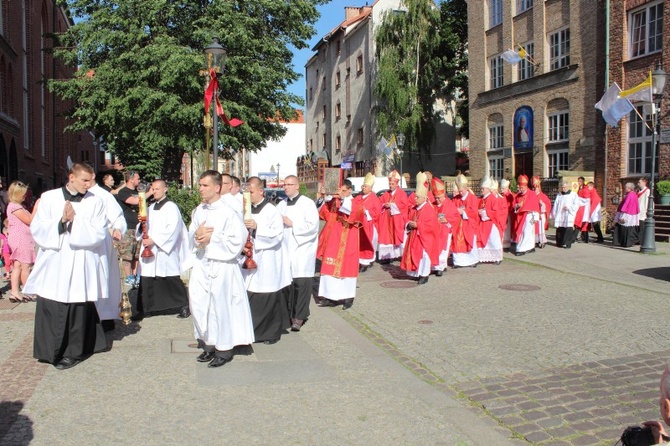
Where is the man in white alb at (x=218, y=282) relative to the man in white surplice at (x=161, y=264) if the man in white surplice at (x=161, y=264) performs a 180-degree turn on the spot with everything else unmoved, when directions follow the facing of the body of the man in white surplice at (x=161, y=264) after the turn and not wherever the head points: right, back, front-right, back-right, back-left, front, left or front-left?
back-right

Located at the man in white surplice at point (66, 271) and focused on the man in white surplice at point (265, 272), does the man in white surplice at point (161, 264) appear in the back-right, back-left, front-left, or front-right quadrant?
front-left

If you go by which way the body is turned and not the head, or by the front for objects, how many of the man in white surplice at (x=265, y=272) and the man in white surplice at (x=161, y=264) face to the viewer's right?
0

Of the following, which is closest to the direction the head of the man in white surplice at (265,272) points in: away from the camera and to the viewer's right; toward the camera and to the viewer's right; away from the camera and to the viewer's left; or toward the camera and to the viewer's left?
toward the camera and to the viewer's left

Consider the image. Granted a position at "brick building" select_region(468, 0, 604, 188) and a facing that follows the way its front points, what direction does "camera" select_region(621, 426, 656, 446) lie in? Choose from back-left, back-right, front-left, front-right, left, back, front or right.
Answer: front-left

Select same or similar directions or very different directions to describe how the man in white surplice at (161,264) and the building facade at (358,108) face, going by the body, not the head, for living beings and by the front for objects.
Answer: same or similar directions

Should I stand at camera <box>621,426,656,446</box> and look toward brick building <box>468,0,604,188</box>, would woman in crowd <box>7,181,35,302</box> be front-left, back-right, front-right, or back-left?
front-left

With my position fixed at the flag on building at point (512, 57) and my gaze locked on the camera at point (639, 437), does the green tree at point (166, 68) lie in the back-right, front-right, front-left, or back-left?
front-right

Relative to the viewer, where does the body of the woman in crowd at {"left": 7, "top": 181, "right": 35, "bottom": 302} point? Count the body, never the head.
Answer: to the viewer's right

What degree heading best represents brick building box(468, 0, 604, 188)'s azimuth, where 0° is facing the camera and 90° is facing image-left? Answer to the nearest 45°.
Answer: approximately 45°

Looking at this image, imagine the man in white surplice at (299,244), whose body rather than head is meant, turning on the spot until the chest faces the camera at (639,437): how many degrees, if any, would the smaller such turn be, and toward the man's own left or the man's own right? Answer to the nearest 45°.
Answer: approximately 45° to the man's own left

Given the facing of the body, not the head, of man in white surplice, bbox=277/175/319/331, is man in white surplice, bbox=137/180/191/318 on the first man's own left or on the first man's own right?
on the first man's own right

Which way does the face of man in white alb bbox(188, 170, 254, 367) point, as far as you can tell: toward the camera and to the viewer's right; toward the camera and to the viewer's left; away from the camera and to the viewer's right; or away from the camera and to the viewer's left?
toward the camera and to the viewer's left

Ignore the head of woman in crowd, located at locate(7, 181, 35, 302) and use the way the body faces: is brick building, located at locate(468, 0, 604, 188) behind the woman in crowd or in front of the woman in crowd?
in front

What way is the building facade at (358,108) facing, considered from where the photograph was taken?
facing the viewer and to the left of the viewer
